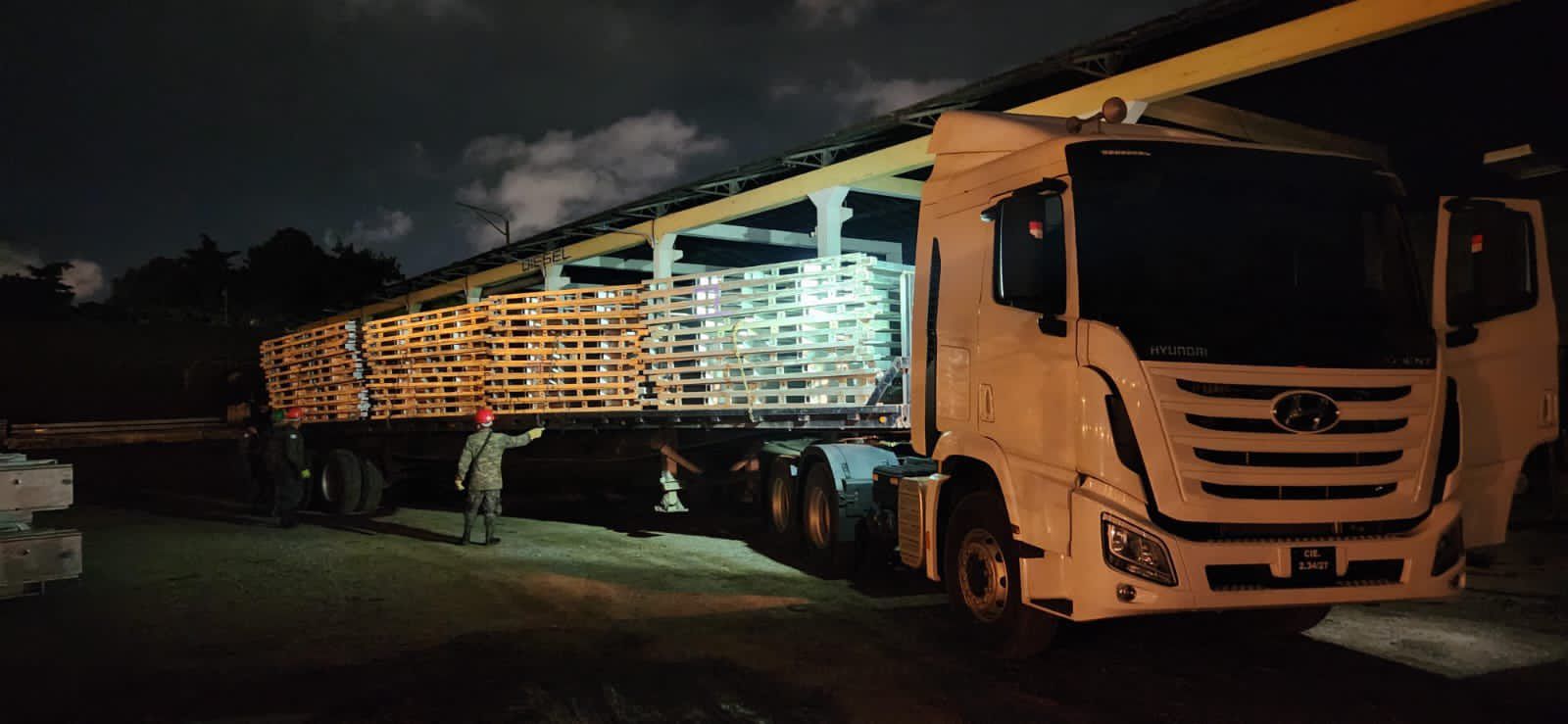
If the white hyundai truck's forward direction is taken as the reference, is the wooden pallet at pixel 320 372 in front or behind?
behind

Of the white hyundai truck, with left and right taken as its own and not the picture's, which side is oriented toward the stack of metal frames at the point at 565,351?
back

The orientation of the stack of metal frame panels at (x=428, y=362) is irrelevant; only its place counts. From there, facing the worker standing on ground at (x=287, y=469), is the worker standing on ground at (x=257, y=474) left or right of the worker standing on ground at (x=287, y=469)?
right

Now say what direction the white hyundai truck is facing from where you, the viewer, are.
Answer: facing the viewer and to the right of the viewer

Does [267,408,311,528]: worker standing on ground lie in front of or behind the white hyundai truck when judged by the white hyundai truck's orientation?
behind
